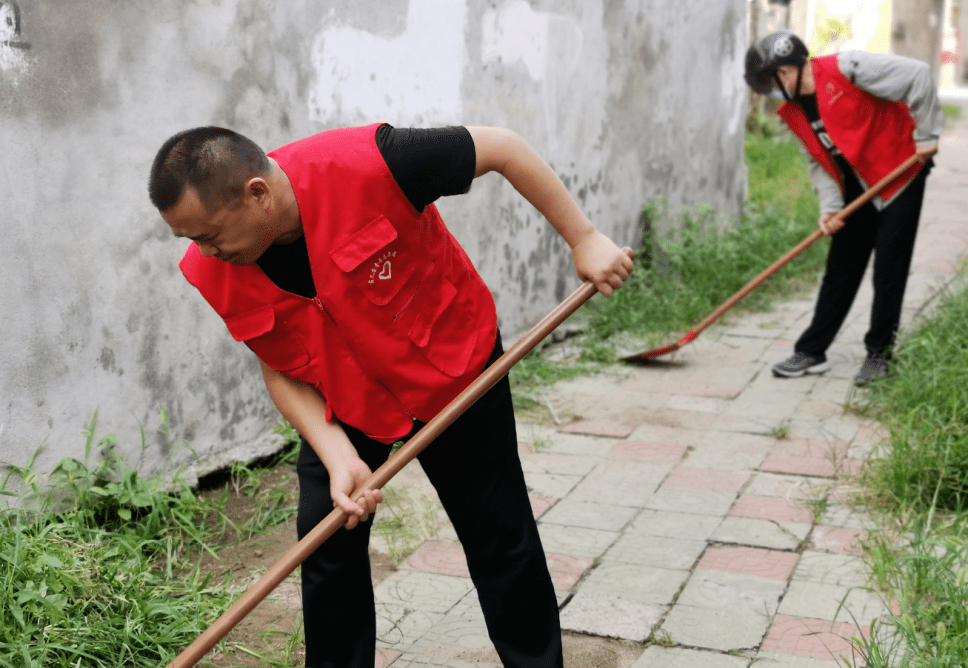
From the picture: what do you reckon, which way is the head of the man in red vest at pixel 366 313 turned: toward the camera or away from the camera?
toward the camera

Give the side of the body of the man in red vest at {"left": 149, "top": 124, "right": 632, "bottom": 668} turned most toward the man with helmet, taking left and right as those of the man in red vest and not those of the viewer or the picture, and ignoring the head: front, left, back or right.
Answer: back

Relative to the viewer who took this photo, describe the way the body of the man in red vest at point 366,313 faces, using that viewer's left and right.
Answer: facing the viewer and to the left of the viewer

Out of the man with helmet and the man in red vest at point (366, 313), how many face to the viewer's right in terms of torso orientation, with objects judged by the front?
0

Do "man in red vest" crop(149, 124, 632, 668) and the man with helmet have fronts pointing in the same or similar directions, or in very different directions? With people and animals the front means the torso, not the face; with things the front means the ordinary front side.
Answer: same or similar directions

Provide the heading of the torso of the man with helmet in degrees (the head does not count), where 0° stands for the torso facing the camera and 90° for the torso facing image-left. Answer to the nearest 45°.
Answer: approximately 45°

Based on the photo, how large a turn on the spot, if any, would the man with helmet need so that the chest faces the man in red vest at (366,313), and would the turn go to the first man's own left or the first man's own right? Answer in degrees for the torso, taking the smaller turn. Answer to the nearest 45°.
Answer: approximately 45° to the first man's own left
